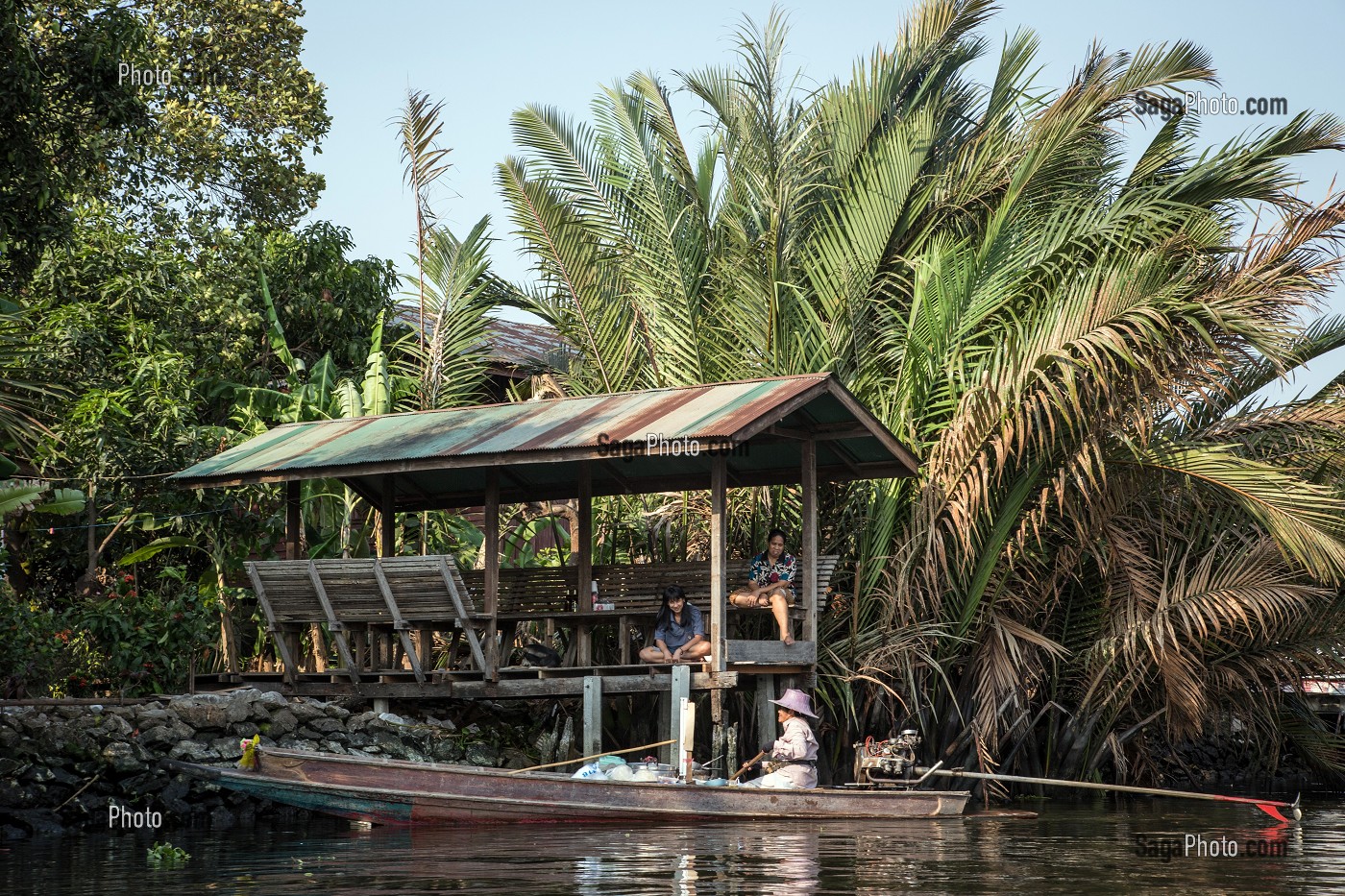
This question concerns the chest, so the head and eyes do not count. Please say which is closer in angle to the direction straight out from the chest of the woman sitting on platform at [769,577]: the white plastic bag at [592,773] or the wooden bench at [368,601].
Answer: the white plastic bag

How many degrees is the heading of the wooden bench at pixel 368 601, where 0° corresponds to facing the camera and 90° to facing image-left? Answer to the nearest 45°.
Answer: approximately 180°

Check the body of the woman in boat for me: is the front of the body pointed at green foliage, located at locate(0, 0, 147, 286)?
yes

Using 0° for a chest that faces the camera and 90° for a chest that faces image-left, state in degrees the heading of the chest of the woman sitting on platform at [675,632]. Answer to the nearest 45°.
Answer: approximately 0°

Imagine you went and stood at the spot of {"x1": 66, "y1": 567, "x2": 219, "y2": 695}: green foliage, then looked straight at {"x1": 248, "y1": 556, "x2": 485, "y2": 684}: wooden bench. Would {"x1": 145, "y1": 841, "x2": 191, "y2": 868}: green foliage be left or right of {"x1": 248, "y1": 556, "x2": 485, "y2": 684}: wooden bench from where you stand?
right

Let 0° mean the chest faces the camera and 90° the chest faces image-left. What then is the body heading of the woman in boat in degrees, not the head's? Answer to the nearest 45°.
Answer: approximately 90°

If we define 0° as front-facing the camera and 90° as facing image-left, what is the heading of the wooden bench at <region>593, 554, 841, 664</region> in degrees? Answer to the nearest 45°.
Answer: approximately 0°

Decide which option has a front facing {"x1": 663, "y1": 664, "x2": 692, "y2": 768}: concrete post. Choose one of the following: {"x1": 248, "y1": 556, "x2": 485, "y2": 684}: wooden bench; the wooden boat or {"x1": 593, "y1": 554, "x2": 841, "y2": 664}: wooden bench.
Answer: {"x1": 593, "y1": 554, "x2": 841, "y2": 664}: wooden bench

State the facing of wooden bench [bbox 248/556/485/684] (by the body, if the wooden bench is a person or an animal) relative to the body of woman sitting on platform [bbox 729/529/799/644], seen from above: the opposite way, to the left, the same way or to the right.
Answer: the opposite way

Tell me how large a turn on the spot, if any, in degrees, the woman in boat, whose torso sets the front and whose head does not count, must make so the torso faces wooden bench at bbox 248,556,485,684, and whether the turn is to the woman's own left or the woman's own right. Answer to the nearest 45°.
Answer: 0° — they already face it

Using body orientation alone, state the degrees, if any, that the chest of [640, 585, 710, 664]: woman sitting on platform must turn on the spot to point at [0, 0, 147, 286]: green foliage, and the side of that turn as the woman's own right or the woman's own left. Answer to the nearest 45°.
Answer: approximately 90° to the woman's own right
